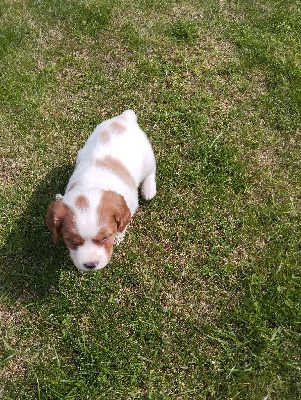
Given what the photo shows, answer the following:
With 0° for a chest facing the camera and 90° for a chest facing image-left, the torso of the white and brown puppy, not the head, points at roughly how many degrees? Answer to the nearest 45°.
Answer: approximately 45°
